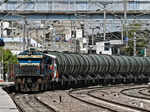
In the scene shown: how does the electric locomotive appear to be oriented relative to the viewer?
toward the camera

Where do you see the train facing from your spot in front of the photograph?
facing the viewer and to the left of the viewer
